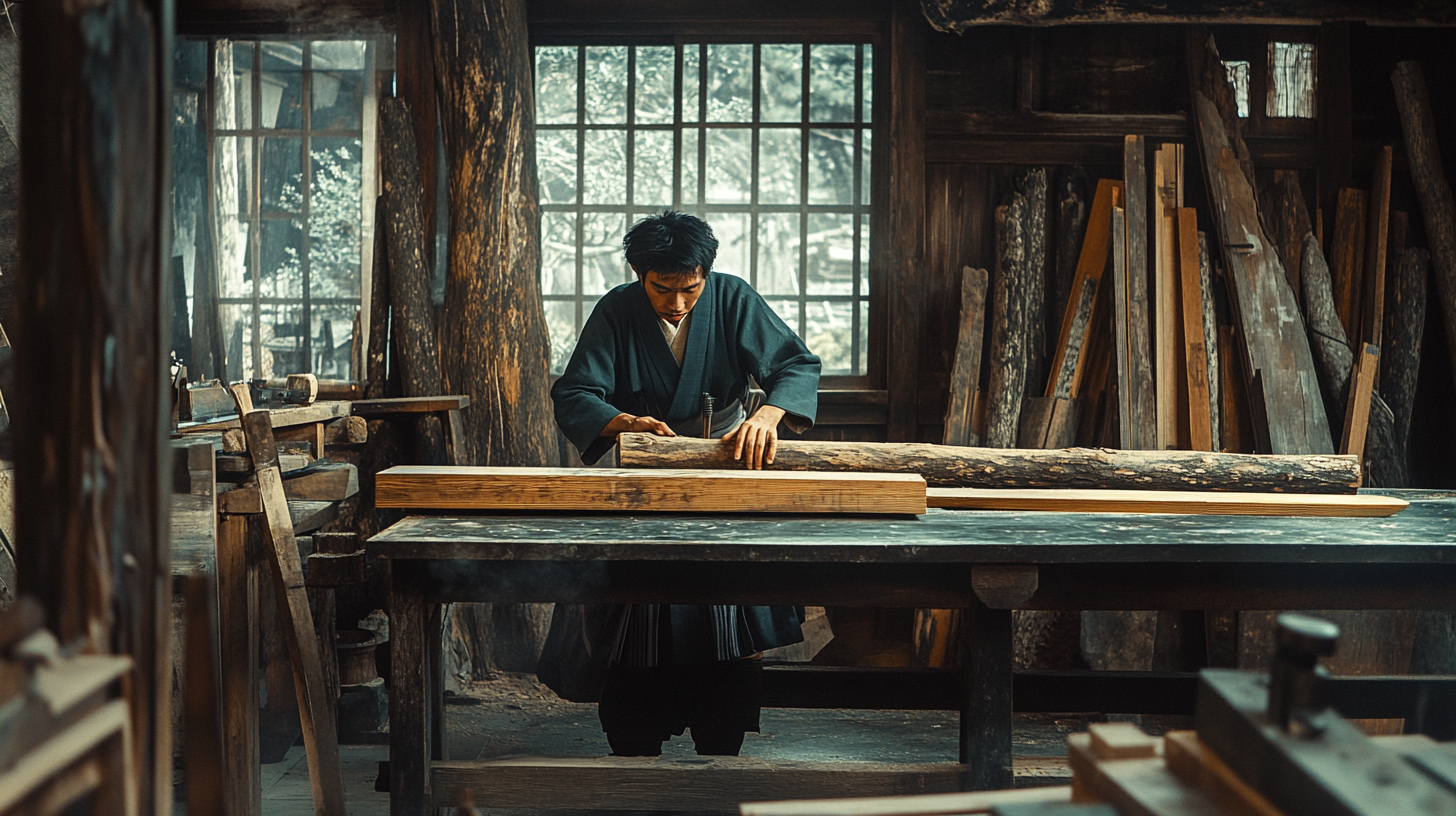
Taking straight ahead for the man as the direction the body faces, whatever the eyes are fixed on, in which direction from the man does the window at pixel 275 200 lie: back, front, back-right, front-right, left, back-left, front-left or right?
back-right

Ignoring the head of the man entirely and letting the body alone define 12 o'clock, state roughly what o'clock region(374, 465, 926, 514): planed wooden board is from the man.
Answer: The planed wooden board is roughly at 12 o'clock from the man.

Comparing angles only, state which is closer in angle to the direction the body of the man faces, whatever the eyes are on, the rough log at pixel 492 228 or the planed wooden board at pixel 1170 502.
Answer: the planed wooden board

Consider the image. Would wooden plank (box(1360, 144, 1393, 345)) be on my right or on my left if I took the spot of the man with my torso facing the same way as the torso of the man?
on my left

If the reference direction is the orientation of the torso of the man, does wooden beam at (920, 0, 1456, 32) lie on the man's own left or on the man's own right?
on the man's own left

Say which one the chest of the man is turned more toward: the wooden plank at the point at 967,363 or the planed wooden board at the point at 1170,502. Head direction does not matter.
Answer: the planed wooden board

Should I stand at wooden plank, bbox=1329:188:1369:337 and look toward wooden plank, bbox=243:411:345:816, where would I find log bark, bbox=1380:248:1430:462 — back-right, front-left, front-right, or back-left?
back-left

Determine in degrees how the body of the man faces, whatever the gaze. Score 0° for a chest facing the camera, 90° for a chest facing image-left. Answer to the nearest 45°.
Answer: approximately 0°

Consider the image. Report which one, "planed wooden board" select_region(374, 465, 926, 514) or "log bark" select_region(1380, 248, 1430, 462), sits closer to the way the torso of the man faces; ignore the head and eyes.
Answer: the planed wooden board

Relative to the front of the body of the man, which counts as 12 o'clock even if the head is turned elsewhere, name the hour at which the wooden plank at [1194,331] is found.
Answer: The wooden plank is roughly at 8 o'clock from the man.
